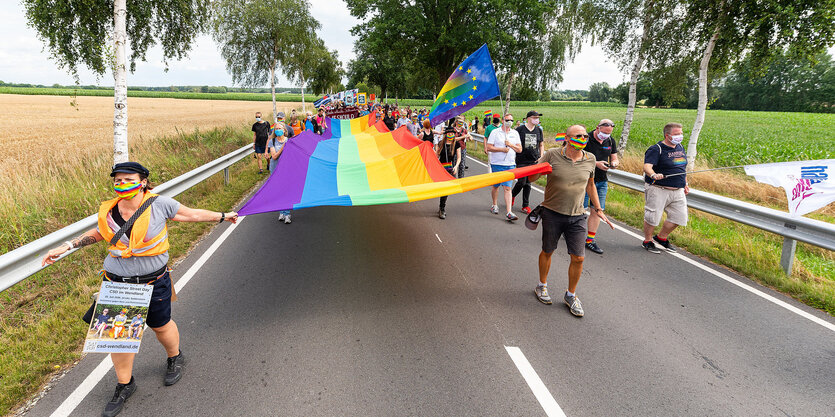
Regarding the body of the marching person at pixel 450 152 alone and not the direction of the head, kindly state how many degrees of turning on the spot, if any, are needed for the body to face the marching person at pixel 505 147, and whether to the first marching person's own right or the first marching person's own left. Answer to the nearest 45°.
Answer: approximately 45° to the first marching person's own left

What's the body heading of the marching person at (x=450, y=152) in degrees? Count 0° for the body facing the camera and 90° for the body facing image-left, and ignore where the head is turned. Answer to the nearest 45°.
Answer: approximately 0°

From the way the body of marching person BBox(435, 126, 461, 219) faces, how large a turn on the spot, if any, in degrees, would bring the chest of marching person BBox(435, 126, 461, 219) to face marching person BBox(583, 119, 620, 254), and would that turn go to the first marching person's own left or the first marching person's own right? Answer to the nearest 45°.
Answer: approximately 45° to the first marching person's own left

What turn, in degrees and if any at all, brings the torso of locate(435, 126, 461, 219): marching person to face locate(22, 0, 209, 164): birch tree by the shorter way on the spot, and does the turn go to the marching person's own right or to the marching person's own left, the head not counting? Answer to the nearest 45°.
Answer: approximately 90° to the marching person's own right

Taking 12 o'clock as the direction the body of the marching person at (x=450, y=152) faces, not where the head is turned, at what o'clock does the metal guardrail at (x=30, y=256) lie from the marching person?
The metal guardrail is roughly at 1 o'clock from the marching person.

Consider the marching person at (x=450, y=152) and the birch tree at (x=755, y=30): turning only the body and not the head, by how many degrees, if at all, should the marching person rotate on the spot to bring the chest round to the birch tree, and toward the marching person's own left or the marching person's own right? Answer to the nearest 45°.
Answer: approximately 90° to the marching person's own left

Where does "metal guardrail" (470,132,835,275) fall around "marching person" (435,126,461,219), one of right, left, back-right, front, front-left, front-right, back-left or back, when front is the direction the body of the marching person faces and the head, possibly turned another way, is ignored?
front-left

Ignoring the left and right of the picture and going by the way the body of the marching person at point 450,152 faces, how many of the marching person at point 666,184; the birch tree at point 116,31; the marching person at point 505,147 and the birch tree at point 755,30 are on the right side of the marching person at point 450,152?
1
